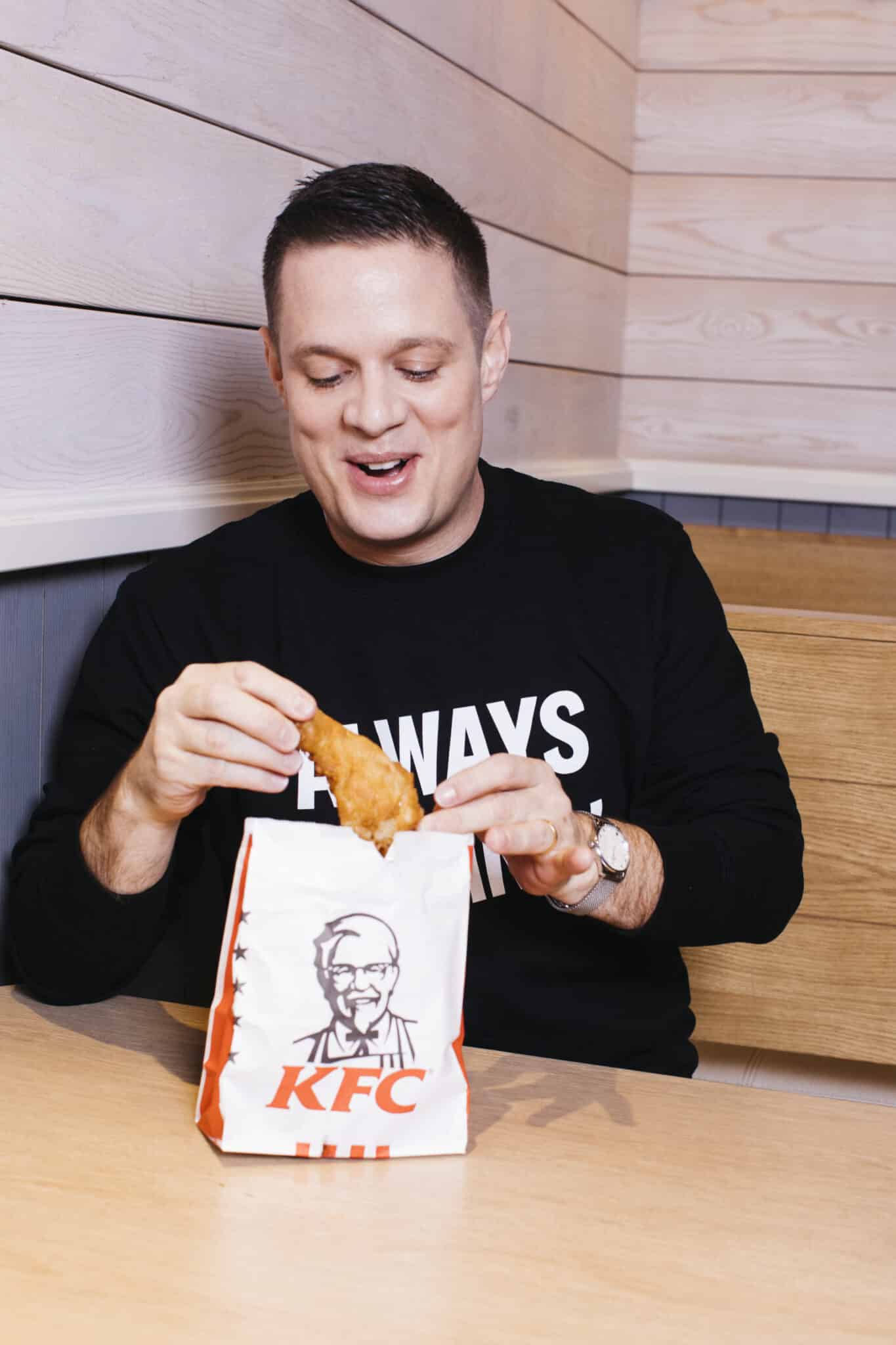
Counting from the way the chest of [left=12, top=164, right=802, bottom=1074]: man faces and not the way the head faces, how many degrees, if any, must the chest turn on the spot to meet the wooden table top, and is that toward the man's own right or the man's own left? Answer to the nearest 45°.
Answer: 0° — they already face it

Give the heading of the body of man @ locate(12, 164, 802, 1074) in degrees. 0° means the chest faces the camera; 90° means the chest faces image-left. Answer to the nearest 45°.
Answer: approximately 0°
